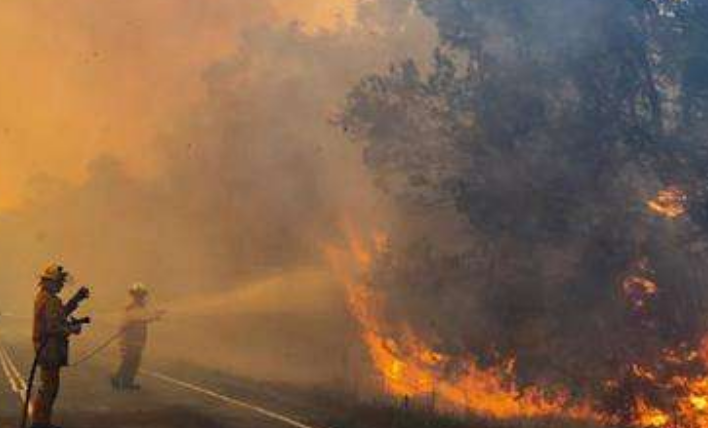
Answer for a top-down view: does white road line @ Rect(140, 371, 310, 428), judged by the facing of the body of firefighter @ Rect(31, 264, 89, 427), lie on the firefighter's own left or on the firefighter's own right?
on the firefighter's own left

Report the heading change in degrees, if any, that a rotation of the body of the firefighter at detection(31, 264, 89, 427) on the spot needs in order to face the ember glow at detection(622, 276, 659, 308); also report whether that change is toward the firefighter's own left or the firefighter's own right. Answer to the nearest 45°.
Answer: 0° — they already face it

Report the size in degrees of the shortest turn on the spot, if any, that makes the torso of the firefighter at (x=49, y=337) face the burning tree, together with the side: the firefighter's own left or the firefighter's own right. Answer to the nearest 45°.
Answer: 0° — they already face it

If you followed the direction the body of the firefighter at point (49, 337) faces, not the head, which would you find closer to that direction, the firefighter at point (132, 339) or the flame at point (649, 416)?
the flame

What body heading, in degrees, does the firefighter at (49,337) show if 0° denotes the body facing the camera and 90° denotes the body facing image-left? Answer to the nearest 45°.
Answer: approximately 270°

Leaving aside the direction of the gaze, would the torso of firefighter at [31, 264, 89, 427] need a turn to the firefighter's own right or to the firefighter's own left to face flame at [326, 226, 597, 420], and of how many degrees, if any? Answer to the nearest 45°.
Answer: approximately 45° to the firefighter's own left

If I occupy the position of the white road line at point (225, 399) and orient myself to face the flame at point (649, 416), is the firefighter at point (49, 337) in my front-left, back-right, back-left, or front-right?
back-right
